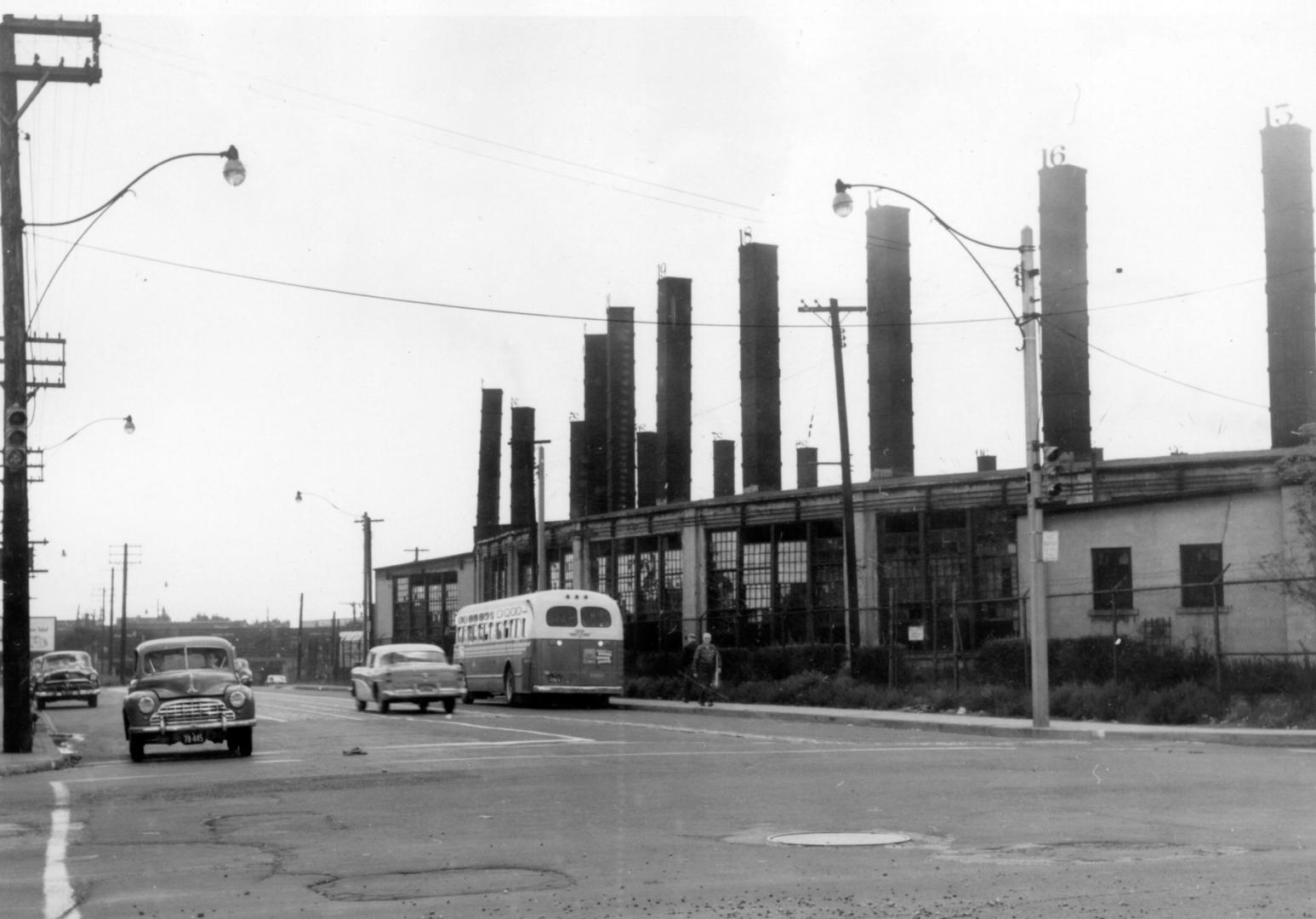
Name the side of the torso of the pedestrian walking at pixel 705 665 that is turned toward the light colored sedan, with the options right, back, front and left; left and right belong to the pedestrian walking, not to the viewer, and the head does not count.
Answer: right

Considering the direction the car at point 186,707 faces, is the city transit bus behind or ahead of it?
behind

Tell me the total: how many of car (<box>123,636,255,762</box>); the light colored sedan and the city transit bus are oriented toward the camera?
1

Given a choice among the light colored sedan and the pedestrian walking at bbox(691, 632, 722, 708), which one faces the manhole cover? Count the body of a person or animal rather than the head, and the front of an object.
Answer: the pedestrian walking

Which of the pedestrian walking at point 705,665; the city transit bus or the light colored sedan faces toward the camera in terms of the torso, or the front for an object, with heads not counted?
the pedestrian walking

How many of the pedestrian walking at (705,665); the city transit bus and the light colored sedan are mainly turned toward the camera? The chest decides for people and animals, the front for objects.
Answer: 1

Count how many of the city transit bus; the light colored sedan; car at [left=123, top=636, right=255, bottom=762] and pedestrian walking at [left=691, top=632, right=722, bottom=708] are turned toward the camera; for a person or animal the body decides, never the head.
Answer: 2

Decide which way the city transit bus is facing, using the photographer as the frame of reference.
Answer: facing away from the viewer and to the left of the viewer

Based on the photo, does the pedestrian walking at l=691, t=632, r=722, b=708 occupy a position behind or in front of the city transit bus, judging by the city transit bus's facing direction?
behind

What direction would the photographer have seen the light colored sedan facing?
facing away from the viewer and to the left of the viewer
